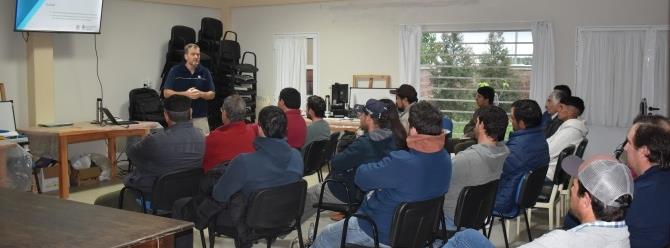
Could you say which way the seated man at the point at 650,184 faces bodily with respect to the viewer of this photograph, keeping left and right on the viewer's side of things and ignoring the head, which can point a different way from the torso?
facing away from the viewer and to the left of the viewer

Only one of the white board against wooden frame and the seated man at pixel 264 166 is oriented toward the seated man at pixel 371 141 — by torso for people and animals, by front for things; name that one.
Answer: the white board against wooden frame

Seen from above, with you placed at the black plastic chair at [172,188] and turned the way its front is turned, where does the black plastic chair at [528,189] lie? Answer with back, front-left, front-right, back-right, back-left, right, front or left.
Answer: back-right

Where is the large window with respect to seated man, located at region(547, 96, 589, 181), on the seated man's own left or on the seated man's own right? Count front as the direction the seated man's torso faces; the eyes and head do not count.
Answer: on the seated man's own right

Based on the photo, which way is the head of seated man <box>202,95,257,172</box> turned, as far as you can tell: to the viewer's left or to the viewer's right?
to the viewer's left

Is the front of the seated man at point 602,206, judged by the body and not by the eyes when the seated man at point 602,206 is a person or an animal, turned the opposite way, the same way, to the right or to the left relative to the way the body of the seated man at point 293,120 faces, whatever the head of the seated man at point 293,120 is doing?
the same way

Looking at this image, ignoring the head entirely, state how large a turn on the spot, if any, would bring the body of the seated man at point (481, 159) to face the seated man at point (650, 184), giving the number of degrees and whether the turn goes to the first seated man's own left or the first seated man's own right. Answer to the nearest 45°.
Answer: approximately 180°

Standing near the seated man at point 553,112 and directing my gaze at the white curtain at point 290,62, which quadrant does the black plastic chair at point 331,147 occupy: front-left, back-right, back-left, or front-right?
front-left

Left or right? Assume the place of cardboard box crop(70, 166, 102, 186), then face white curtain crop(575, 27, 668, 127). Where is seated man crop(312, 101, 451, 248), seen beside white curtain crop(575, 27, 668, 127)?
right

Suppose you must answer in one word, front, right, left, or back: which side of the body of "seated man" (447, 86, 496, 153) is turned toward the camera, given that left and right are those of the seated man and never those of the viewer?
left

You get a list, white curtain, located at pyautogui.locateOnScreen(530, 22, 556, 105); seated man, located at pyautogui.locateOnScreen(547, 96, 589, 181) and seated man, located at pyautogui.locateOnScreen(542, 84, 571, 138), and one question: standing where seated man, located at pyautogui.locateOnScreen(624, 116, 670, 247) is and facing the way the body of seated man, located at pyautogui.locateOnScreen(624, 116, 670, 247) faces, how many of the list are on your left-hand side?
0

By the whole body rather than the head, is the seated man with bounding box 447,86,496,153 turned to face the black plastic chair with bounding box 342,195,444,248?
no

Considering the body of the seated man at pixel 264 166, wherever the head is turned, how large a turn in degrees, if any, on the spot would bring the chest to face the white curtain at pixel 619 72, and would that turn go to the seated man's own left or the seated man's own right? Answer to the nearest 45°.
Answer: approximately 90° to the seated man's own right

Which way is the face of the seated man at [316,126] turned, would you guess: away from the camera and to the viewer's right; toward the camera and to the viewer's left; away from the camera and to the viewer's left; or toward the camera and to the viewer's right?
away from the camera and to the viewer's left

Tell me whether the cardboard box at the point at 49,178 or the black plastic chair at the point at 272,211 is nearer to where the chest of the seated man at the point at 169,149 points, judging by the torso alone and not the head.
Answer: the cardboard box

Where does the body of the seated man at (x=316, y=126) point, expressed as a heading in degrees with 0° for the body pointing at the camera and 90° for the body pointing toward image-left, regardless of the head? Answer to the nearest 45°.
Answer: approximately 135°

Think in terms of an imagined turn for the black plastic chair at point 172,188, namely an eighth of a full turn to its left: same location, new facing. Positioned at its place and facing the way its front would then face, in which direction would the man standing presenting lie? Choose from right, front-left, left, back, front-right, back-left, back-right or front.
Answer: right
